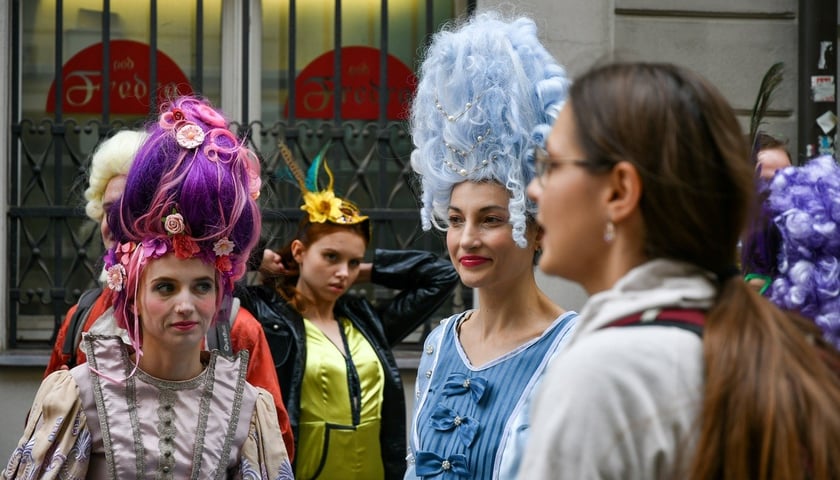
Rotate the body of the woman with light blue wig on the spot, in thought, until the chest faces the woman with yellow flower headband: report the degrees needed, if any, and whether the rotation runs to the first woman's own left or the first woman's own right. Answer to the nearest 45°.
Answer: approximately 135° to the first woman's own right

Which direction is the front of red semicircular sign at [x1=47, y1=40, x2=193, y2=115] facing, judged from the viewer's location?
facing the viewer

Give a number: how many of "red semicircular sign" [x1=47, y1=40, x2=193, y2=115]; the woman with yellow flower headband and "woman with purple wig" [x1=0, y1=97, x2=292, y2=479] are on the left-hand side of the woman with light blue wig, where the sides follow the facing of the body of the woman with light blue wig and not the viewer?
0

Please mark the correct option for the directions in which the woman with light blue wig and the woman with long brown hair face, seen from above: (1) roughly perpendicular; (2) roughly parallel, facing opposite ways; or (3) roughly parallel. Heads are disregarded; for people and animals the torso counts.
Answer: roughly perpendicular

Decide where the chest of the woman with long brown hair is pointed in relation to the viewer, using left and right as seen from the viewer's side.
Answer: facing away from the viewer and to the left of the viewer

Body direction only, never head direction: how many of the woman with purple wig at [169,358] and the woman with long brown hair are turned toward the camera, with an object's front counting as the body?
1

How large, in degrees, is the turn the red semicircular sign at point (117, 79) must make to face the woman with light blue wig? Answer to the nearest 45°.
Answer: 0° — it already faces them

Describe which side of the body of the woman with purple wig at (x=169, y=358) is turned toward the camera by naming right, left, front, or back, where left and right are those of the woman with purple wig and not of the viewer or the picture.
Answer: front

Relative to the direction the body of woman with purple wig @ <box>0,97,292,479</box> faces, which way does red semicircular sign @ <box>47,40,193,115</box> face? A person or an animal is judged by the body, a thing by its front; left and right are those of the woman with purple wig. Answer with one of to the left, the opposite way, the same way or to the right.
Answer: the same way

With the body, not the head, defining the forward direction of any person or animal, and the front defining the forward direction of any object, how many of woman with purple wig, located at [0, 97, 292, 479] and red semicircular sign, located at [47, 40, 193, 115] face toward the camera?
2

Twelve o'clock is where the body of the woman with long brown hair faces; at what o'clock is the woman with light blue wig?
The woman with light blue wig is roughly at 1 o'clock from the woman with long brown hair.

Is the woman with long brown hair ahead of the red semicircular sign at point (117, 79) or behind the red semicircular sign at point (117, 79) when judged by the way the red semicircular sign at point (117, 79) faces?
ahead

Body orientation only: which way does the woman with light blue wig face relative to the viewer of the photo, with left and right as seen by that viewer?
facing the viewer and to the left of the viewer

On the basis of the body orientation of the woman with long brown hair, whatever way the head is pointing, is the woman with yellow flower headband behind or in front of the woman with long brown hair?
in front

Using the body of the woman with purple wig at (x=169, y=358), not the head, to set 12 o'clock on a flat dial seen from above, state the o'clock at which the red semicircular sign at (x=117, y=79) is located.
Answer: The red semicircular sign is roughly at 6 o'clock from the woman with purple wig.

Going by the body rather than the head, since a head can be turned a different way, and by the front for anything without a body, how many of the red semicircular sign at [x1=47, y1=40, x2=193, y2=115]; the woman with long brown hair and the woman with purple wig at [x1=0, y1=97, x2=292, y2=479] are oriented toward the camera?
2

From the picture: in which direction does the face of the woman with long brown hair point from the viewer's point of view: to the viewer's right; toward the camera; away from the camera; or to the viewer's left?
to the viewer's left
